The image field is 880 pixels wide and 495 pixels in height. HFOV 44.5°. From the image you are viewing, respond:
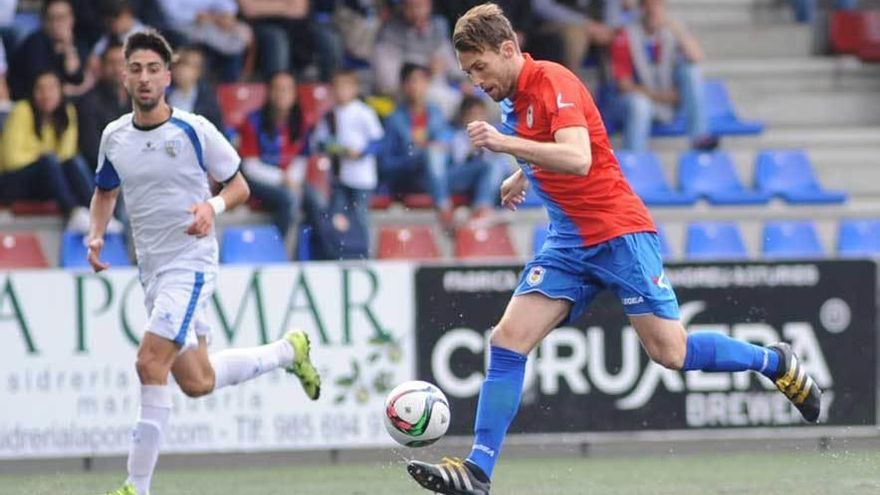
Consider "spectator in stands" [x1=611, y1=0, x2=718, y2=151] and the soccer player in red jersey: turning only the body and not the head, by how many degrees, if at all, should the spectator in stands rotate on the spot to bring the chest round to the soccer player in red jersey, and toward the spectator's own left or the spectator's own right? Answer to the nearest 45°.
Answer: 0° — they already face them

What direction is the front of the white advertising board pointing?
toward the camera

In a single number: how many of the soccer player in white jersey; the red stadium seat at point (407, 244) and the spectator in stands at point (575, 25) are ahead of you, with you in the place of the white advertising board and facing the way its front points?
1

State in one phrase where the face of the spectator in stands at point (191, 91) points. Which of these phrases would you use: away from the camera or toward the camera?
toward the camera

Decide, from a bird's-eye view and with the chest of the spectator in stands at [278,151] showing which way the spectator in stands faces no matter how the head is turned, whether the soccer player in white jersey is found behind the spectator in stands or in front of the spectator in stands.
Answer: in front

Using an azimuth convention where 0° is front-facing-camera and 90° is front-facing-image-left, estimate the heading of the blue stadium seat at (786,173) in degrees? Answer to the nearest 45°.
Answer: approximately 315°

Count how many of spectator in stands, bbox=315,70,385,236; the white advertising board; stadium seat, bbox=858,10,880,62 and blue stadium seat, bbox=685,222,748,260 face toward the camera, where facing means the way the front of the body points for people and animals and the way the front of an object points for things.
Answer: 4

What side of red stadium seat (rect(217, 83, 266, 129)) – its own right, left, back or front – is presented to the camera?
front

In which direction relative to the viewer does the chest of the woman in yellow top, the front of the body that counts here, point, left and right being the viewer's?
facing the viewer and to the right of the viewer

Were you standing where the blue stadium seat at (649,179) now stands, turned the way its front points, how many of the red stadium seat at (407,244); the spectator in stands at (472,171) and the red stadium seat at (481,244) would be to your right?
3

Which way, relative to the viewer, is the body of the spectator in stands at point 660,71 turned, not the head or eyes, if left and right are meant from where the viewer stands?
facing the viewer

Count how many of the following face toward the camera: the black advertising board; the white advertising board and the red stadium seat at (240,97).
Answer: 3
